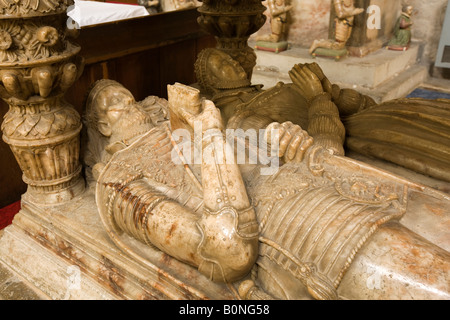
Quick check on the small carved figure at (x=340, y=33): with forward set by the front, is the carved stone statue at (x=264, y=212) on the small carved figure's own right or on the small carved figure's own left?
on the small carved figure's own right

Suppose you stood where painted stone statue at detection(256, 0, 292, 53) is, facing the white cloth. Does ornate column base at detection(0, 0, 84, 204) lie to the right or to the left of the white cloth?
left

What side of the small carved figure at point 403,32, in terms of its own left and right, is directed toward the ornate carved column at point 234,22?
right

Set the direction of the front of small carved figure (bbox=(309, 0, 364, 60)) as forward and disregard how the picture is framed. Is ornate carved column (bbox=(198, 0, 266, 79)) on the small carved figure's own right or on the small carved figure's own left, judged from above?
on the small carved figure's own right

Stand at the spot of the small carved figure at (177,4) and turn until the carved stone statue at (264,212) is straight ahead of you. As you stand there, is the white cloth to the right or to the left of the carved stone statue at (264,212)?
right

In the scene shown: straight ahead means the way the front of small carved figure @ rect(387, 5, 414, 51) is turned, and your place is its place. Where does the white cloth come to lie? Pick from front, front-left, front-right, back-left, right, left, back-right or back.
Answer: back-right
